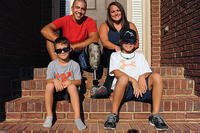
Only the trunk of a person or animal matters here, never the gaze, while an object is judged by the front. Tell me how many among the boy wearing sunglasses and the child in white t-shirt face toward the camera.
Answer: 2

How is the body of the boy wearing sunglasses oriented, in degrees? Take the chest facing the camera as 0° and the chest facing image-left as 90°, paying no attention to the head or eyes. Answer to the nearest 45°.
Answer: approximately 0°

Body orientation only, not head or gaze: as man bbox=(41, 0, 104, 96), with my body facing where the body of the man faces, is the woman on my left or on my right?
on my left

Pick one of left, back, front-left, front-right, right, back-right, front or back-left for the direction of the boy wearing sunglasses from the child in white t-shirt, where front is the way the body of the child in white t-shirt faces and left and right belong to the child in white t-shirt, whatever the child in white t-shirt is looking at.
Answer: right

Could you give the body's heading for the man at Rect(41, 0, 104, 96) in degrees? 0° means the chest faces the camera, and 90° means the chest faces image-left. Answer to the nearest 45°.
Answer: approximately 0°

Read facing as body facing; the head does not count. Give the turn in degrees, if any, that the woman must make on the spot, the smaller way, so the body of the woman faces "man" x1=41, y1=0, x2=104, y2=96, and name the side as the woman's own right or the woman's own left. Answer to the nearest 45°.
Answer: approximately 90° to the woman's own right
